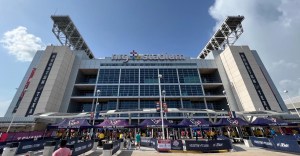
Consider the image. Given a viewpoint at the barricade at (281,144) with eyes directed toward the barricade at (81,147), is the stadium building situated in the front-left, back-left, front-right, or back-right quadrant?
front-right

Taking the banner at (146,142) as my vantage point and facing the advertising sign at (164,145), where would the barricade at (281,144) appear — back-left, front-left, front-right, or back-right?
front-left

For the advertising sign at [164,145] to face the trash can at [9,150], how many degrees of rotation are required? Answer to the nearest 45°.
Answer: approximately 90° to its right

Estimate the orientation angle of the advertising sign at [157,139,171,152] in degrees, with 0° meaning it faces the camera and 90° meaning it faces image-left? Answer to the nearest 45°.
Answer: approximately 0°

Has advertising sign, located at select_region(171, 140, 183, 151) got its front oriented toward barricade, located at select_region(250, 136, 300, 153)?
no

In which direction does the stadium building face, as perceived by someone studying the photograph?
facing the viewer

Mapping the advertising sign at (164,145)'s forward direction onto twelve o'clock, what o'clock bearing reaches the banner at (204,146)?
The banner is roughly at 9 o'clock from the advertising sign.

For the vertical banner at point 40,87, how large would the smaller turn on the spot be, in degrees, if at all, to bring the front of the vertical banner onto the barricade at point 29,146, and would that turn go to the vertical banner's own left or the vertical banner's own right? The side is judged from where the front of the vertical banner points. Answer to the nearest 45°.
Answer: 0° — it already faces it

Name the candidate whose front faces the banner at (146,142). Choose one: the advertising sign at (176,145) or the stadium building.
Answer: the stadium building

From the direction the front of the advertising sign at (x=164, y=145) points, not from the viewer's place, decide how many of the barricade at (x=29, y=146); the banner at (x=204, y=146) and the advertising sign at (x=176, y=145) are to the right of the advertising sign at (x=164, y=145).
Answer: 1

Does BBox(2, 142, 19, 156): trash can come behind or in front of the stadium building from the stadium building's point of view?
in front

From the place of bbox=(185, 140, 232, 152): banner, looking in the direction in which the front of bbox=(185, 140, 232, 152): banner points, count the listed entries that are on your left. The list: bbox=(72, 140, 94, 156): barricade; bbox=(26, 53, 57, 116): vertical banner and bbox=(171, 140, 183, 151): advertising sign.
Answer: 0

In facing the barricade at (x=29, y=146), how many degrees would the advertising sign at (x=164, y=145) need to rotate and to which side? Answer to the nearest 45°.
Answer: approximately 90° to its right

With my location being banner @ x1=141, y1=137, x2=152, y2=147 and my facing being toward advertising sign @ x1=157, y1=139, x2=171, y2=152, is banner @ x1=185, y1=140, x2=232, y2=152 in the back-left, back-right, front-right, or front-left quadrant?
front-left

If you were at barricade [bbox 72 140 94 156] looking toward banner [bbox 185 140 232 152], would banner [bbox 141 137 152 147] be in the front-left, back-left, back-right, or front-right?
front-left

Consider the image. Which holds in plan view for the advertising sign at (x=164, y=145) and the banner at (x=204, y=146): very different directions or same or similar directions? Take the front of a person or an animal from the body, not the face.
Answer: same or similar directions

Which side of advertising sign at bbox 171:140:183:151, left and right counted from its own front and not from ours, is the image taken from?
front

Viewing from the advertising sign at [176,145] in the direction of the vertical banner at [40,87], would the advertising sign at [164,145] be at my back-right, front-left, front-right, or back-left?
front-left

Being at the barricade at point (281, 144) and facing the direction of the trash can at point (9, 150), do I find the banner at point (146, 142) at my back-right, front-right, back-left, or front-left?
front-right
